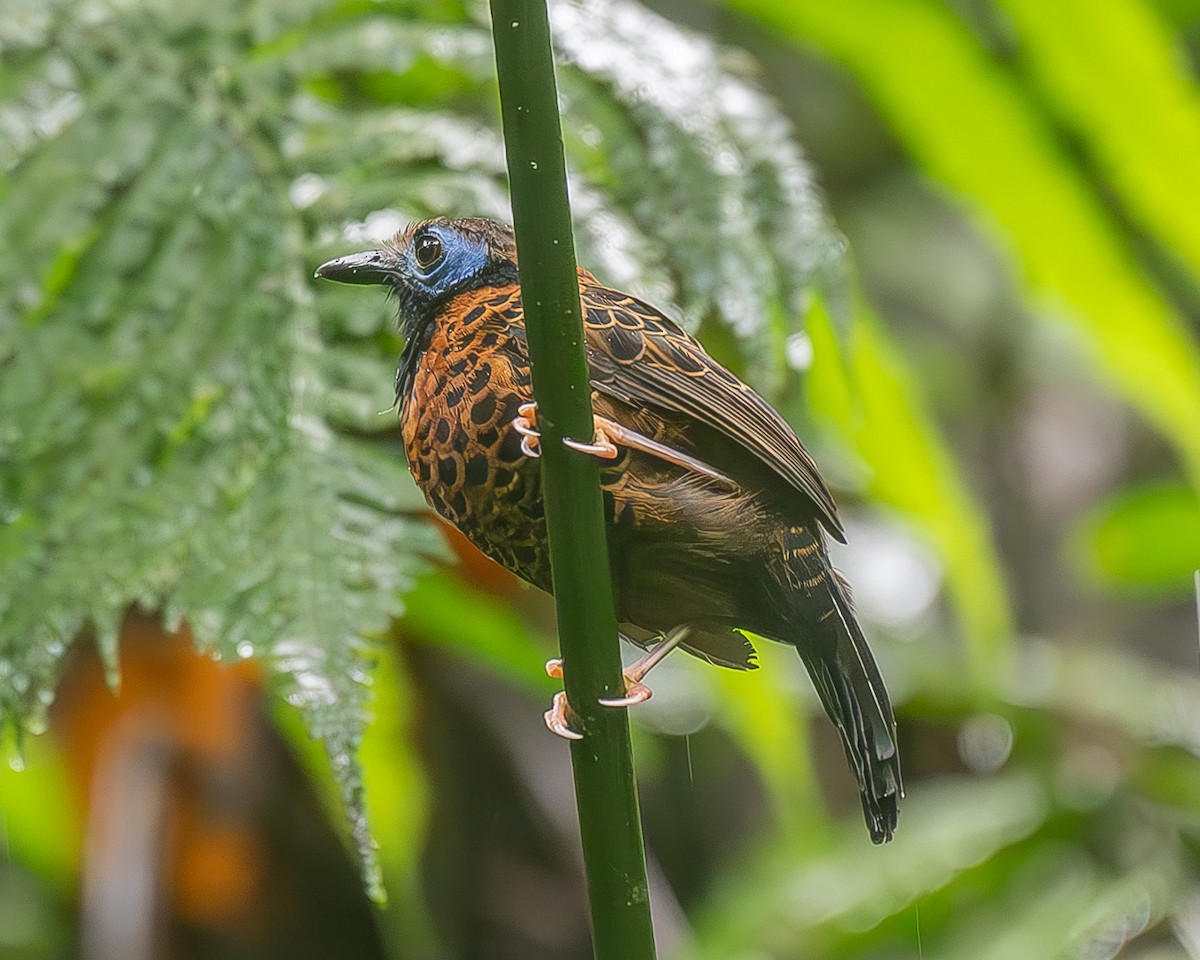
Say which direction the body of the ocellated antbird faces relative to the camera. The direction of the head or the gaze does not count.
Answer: to the viewer's left

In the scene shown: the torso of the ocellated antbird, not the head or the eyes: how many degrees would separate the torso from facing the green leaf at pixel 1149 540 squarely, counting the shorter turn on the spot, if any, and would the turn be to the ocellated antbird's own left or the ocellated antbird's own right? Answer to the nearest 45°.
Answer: approximately 135° to the ocellated antbird's own right

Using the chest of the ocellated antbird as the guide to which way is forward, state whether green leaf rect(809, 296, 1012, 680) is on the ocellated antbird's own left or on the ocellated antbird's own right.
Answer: on the ocellated antbird's own right
